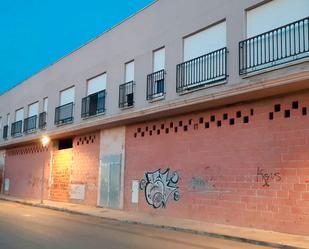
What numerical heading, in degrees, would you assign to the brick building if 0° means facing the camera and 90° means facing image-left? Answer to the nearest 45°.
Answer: approximately 45°
